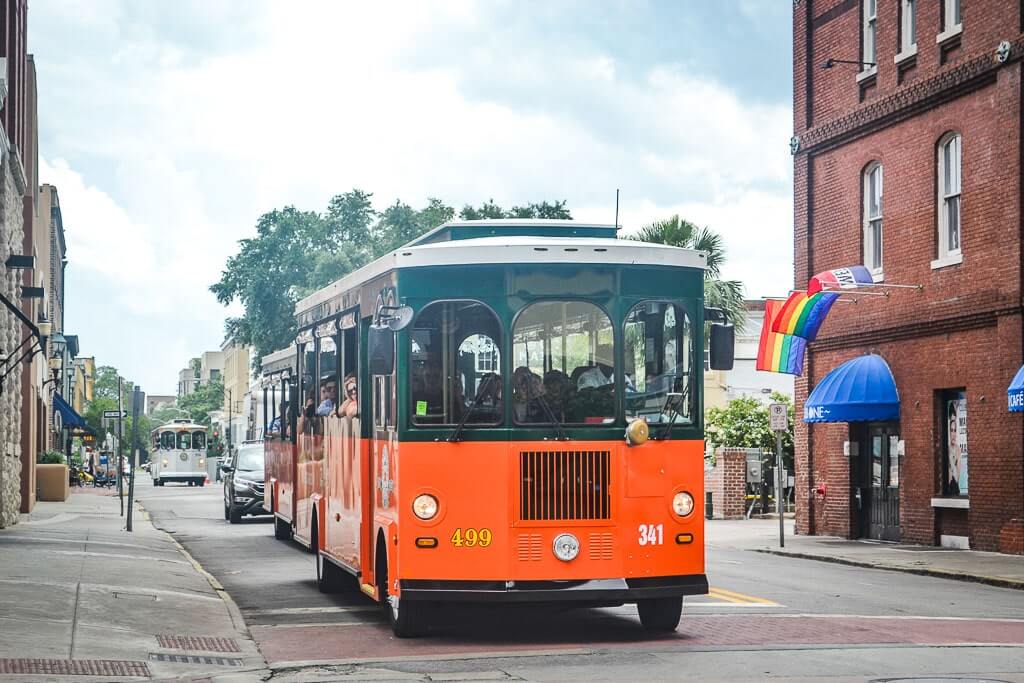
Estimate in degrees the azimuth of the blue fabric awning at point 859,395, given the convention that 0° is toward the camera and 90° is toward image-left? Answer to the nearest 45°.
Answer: approximately 45°

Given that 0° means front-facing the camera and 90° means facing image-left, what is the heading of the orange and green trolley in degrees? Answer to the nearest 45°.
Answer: approximately 0°

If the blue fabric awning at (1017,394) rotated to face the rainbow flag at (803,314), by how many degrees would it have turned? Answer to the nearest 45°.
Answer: approximately 90° to its right

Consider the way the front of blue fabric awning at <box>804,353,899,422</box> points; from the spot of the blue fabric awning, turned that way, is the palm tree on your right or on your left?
on your right

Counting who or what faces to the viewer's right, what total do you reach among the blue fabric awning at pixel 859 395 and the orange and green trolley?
0
